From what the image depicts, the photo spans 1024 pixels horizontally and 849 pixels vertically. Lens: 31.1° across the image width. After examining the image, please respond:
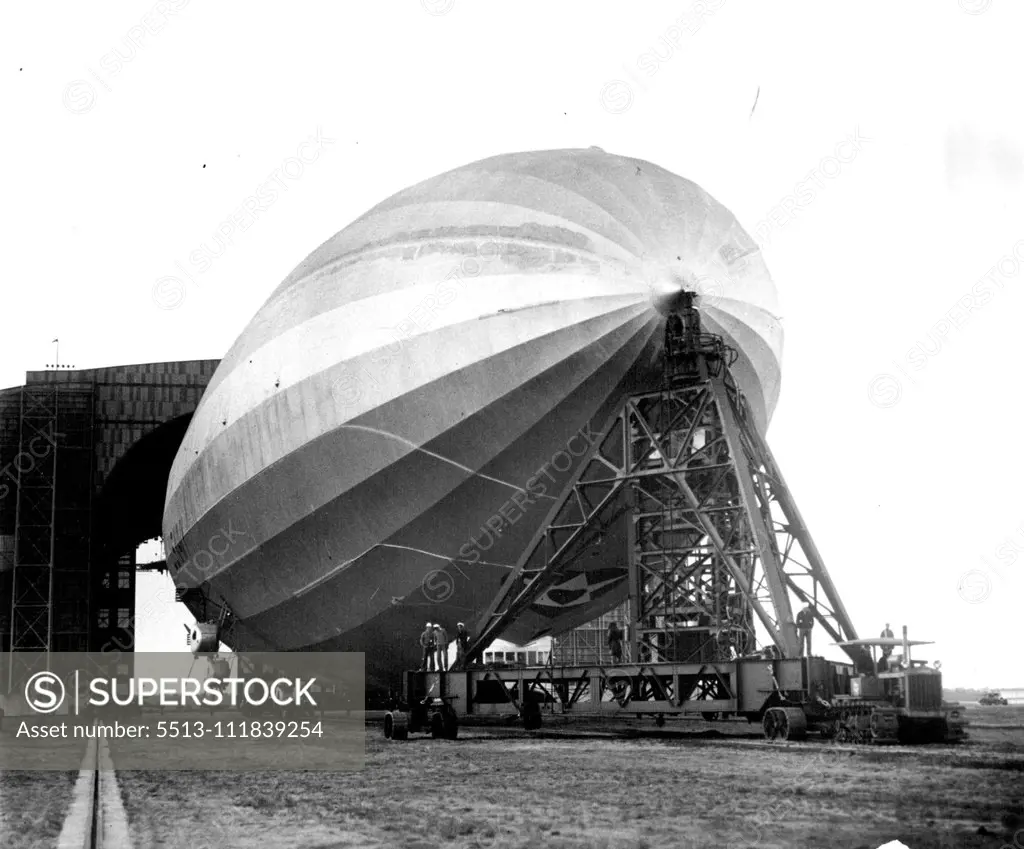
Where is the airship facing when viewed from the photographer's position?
facing the viewer and to the right of the viewer

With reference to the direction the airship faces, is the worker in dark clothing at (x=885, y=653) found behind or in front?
in front
